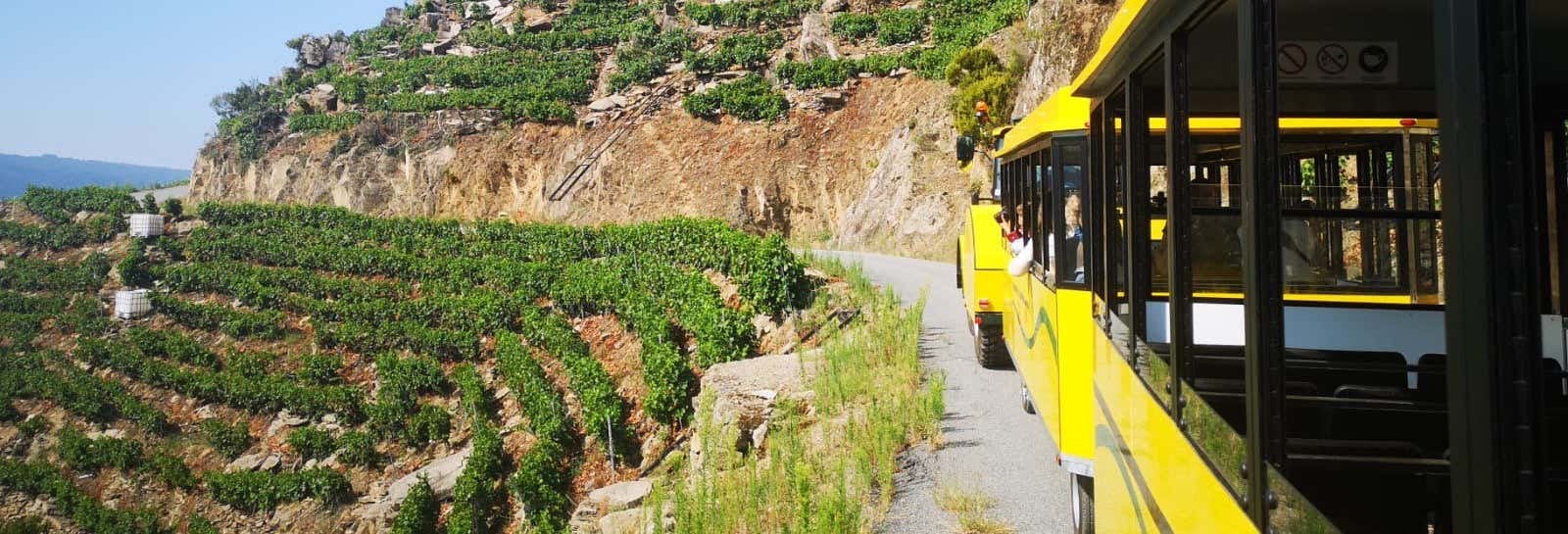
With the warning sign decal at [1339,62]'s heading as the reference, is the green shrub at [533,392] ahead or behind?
behind

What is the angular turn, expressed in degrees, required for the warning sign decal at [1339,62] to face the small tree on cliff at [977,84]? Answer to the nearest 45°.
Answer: approximately 180°

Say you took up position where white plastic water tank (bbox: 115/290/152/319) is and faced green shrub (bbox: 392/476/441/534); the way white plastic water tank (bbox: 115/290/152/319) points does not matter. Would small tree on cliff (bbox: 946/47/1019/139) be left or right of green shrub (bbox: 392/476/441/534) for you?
left

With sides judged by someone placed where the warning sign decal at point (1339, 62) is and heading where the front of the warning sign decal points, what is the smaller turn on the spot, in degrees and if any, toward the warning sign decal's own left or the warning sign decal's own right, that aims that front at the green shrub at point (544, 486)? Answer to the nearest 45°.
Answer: approximately 135° to the warning sign decal's own right

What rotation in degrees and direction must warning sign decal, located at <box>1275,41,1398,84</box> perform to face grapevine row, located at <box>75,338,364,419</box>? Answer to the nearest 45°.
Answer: approximately 135° to its right

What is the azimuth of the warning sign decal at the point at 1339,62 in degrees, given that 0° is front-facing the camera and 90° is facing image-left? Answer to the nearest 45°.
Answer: approximately 0°
